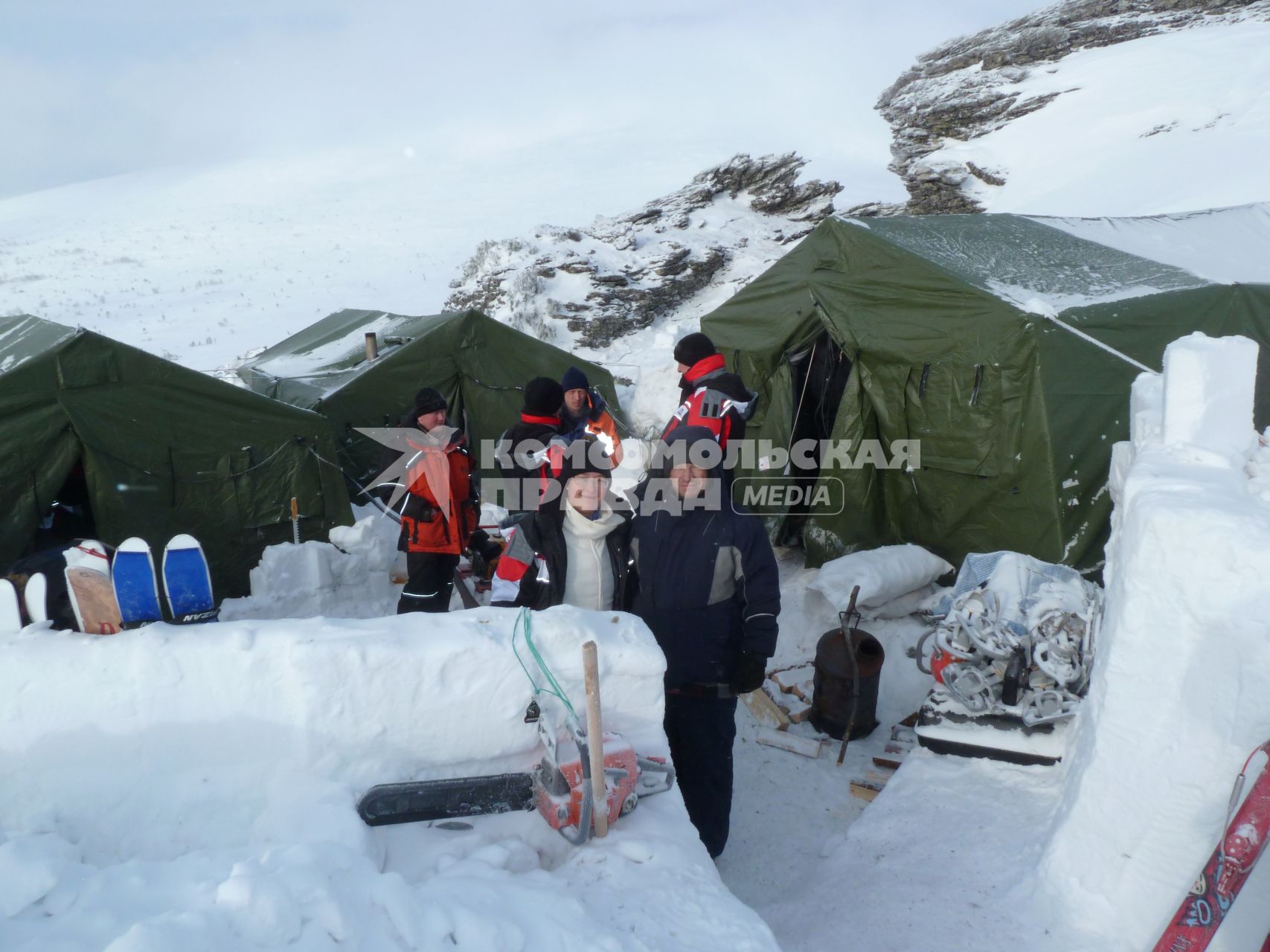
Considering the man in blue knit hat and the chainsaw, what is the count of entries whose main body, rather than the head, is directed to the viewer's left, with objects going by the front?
1

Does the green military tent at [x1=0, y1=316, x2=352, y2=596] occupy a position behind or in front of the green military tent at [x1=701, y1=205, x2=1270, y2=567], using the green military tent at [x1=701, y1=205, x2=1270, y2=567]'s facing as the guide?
in front

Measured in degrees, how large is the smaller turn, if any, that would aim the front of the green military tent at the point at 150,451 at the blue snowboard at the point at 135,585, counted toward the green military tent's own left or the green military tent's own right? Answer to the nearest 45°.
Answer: approximately 45° to the green military tent's own right

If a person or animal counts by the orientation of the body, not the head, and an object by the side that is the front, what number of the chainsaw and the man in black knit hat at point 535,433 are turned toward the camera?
0

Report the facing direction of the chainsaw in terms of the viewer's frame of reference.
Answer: facing to the left of the viewer

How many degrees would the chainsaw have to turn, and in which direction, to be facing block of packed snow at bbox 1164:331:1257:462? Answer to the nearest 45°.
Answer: approximately 180°

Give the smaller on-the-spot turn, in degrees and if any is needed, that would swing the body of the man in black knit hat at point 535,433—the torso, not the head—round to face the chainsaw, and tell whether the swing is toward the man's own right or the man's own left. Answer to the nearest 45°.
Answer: approximately 135° to the man's own right

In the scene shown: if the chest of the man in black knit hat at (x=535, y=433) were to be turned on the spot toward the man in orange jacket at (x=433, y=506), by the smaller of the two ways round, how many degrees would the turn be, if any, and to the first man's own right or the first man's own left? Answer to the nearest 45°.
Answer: approximately 135° to the first man's own left

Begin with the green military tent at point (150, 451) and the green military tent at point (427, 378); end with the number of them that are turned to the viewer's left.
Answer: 0

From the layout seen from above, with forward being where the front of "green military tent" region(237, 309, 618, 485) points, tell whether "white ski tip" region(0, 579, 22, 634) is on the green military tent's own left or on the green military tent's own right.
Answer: on the green military tent's own right

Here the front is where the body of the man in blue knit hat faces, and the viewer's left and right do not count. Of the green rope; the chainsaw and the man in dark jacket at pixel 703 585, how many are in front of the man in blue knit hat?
3

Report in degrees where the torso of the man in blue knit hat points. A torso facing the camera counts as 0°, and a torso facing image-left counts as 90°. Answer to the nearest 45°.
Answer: approximately 0°

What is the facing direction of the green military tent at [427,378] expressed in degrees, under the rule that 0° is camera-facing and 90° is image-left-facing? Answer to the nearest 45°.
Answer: approximately 315°
